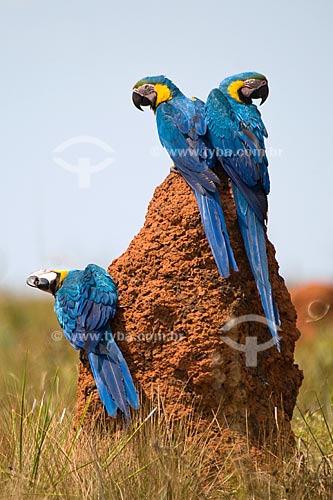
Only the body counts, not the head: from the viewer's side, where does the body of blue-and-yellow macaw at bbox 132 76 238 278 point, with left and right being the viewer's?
facing away from the viewer and to the left of the viewer

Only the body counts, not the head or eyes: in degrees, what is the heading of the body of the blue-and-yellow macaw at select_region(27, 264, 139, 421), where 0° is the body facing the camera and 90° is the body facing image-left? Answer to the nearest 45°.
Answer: approximately 135°

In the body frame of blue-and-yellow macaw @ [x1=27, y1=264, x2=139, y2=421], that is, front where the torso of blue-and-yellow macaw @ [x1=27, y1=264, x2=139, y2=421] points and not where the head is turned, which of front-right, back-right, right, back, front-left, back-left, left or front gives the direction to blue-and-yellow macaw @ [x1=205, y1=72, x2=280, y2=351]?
back-right

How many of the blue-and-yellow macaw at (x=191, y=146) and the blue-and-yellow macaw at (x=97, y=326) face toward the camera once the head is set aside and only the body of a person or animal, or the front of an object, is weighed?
0
